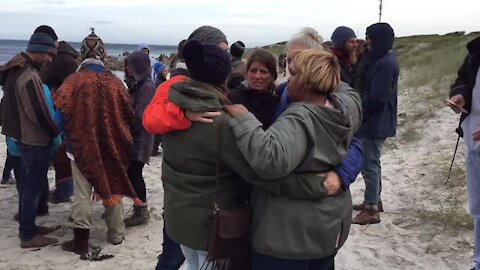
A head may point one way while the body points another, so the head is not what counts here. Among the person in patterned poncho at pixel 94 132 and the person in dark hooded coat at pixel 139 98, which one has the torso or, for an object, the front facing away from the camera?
the person in patterned poncho at pixel 94 132

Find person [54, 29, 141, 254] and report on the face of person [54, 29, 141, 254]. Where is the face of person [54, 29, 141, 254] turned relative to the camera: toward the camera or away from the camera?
away from the camera

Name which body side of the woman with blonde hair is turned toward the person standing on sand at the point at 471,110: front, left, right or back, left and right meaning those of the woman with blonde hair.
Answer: right

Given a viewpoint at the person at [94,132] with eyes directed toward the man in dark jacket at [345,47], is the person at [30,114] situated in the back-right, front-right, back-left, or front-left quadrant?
back-left

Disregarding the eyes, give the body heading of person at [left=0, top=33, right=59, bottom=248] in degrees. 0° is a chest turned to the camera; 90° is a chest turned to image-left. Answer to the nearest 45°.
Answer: approximately 270°
